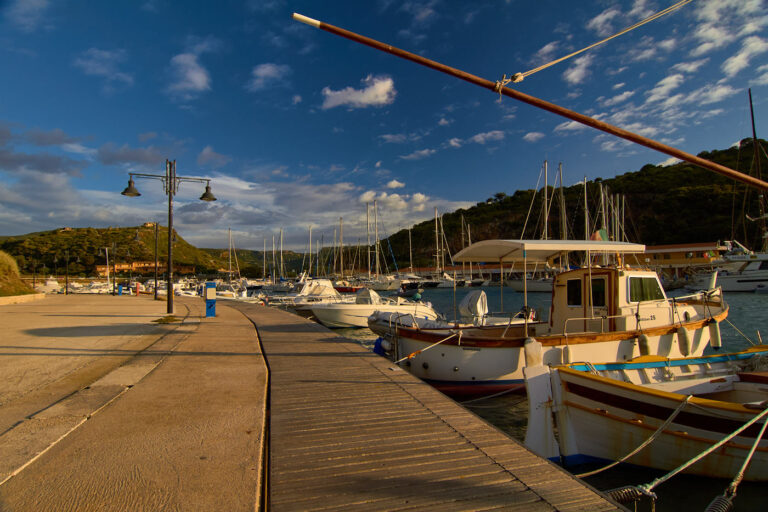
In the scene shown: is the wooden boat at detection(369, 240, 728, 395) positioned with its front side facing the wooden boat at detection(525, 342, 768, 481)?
no
